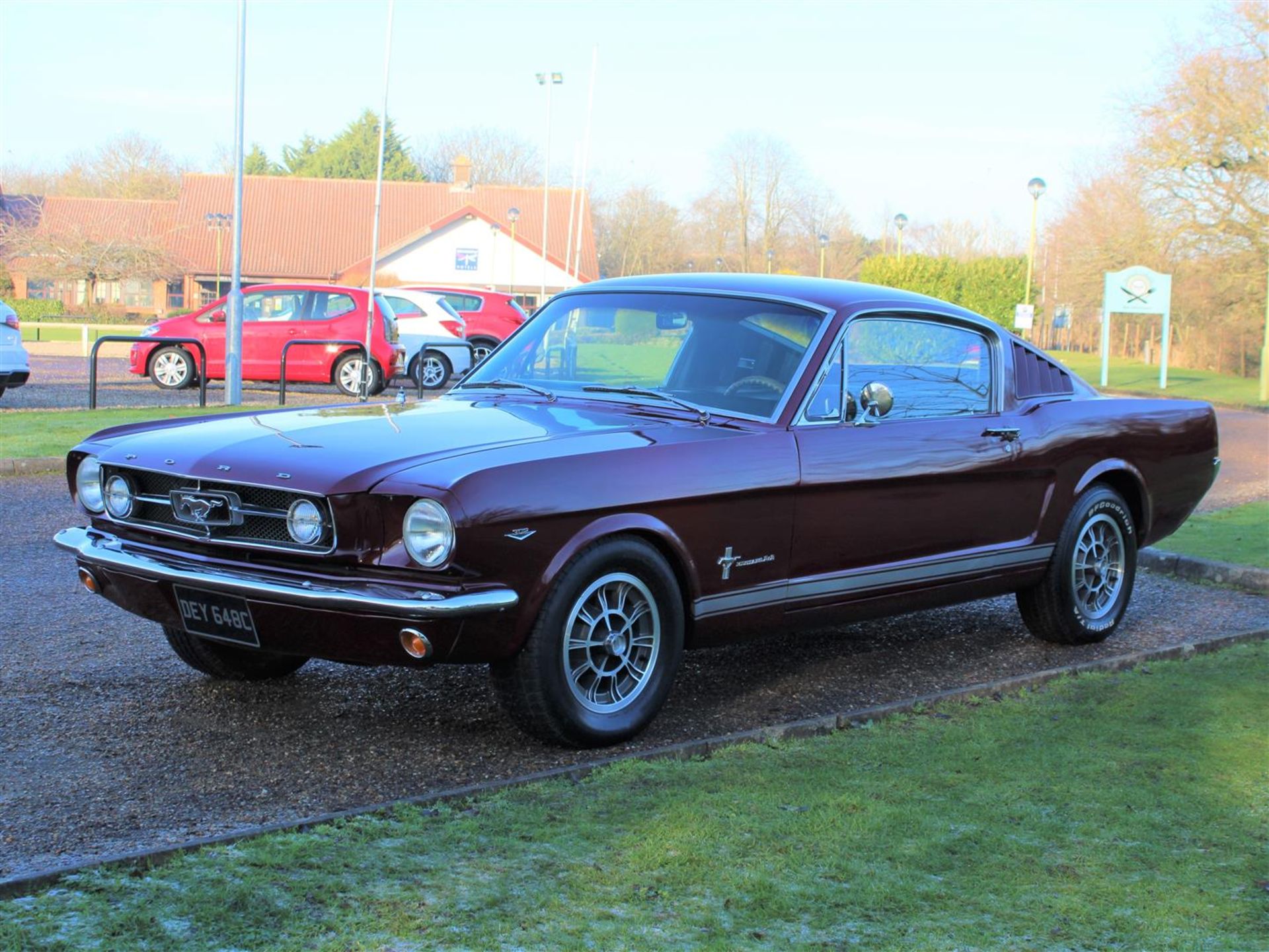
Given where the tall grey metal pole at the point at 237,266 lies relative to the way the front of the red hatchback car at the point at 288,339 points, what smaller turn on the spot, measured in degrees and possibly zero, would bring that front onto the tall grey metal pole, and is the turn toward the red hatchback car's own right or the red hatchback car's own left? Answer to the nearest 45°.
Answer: approximately 90° to the red hatchback car's own left

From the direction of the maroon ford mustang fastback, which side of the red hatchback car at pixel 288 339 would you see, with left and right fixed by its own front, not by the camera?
left

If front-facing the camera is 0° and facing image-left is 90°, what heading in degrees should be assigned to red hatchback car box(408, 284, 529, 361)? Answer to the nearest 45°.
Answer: approximately 90°

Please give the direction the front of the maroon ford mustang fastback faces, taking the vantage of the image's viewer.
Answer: facing the viewer and to the left of the viewer

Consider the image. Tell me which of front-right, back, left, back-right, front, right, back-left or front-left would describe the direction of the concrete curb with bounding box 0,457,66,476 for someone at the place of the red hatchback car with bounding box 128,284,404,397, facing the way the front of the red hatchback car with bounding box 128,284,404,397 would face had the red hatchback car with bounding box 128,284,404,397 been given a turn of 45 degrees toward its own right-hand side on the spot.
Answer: back-left

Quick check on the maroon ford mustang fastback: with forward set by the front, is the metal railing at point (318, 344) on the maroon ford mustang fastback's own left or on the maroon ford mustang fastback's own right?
on the maroon ford mustang fastback's own right

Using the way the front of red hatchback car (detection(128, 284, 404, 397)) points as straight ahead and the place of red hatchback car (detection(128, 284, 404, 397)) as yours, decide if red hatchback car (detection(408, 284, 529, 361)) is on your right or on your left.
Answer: on your right

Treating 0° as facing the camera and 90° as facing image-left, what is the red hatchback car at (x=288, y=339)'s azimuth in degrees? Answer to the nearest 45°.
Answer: approximately 90°
